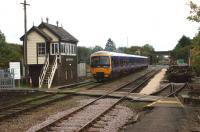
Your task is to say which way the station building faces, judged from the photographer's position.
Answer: facing the viewer and to the right of the viewer

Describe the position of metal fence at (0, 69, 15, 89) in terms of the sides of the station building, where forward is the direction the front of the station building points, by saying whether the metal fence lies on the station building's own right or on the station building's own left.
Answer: on the station building's own right
